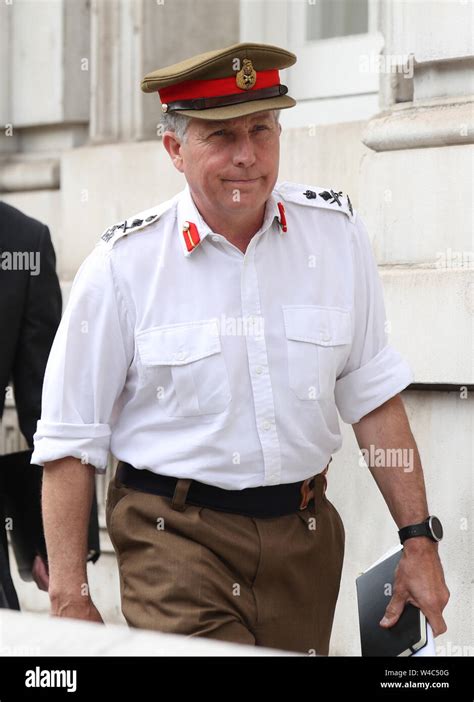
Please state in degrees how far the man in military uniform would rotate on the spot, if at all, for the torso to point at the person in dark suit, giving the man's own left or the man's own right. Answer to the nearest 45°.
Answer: approximately 180°

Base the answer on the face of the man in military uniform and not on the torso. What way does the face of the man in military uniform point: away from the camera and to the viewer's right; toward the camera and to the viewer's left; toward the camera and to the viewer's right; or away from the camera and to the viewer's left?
toward the camera and to the viewer's right
